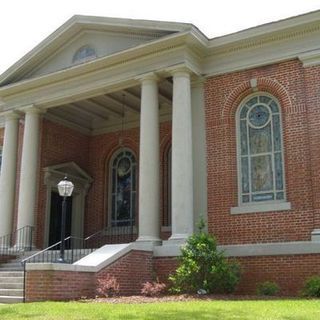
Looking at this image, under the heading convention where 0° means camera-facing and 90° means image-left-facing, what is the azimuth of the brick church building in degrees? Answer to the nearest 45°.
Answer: approximately 45°
